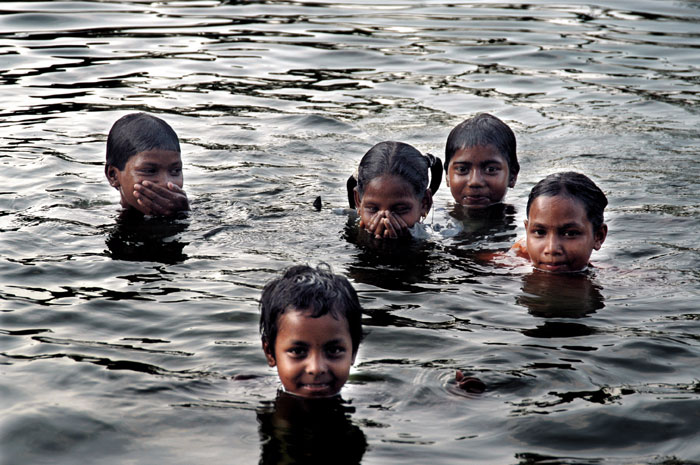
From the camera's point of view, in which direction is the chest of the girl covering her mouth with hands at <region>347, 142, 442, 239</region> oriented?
toward the camera

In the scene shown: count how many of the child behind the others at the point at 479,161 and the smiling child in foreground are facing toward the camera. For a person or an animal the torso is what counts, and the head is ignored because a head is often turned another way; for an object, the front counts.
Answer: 2

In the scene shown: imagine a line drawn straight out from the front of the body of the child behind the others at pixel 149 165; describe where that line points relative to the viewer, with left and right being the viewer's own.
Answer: facing the viewer and to the right of the viewer

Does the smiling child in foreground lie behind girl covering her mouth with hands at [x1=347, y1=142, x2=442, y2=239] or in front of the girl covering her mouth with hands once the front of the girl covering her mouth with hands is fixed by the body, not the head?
in front

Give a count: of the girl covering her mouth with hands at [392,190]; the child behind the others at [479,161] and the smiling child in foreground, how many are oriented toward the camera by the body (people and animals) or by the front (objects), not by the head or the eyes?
3

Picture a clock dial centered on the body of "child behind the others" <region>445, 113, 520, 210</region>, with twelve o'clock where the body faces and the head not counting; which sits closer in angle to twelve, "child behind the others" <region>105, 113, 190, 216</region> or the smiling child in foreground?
the smiling child in foreground

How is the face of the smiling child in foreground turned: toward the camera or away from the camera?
toward the camera

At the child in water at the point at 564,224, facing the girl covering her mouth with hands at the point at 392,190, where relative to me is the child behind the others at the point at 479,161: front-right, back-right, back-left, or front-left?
front-right

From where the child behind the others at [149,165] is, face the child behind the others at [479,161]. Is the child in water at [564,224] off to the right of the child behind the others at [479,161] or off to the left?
right

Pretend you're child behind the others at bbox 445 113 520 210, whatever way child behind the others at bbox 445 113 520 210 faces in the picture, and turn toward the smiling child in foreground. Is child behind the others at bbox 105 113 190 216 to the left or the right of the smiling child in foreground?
right

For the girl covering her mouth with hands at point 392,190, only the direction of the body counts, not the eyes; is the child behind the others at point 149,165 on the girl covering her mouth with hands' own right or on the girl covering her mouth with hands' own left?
on the girl covering her mouth with hands' own right

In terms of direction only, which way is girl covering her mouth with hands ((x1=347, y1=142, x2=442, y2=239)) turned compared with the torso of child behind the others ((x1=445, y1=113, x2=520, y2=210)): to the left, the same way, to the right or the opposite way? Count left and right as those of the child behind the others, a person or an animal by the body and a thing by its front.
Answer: the same way

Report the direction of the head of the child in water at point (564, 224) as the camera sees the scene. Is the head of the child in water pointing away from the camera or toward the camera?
toward the camera

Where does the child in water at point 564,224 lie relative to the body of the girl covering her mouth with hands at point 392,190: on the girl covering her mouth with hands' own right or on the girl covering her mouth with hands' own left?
on the girl covering her mouth with hands' own left

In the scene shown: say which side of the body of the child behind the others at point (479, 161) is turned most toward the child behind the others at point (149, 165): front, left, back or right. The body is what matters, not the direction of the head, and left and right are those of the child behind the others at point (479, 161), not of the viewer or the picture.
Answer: right

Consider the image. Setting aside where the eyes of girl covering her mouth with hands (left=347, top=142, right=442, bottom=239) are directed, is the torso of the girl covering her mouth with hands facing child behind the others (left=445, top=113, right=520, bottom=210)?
no

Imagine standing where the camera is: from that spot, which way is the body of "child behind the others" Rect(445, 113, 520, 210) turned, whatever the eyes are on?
toward the camera
